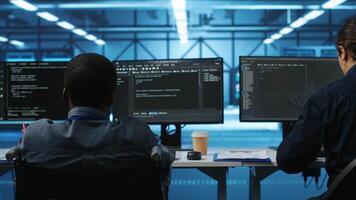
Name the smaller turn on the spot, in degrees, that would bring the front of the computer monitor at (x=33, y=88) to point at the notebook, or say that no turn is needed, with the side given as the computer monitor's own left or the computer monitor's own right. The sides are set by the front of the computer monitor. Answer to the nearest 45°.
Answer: approximately 45° to the computer monitor's own left

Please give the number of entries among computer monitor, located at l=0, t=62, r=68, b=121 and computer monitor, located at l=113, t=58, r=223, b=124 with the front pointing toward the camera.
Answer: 2

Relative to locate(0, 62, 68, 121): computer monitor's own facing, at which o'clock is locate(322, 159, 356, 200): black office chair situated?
The black office chair is roughly at 11 o'clock from the computer monitor.

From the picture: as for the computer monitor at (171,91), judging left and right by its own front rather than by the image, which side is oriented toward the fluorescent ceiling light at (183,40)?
back

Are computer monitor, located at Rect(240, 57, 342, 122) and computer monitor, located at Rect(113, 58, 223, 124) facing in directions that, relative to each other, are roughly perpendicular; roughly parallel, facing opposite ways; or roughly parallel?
roughly parallel

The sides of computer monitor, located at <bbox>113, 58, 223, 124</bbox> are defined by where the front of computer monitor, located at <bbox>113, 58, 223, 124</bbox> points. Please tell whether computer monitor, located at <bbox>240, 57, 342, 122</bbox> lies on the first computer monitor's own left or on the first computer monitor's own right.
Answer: on the first computer monitor's own left

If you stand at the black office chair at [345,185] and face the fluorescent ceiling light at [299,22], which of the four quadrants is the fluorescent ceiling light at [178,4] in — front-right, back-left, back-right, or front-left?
front-left

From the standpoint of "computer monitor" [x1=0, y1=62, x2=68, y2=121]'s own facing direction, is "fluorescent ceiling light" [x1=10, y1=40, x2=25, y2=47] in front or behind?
behind

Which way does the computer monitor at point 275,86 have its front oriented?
toward the camera

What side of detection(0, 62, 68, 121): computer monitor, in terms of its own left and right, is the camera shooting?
front

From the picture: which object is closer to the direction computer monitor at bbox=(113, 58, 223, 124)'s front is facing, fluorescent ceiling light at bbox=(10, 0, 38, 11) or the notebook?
the notebook

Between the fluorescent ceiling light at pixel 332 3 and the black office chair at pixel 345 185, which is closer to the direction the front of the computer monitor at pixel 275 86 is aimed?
the black office chair

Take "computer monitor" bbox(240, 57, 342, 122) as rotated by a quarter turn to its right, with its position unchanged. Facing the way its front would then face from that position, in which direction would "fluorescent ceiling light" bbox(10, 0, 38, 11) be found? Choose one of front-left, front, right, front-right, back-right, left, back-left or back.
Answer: front-right

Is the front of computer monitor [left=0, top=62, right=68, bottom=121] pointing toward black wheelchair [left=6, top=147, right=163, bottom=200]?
yes
